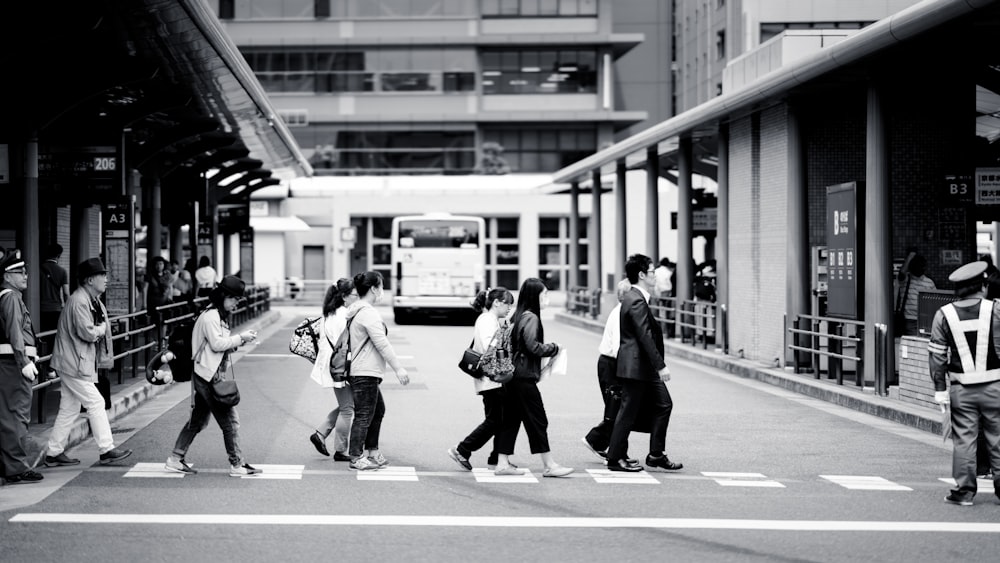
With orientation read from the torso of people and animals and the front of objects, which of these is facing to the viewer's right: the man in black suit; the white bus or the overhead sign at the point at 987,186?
the man in black suit

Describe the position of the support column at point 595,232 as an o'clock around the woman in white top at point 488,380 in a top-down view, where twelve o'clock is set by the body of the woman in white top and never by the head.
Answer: The support column is roughly at 9 o'clock from the woman in white top.

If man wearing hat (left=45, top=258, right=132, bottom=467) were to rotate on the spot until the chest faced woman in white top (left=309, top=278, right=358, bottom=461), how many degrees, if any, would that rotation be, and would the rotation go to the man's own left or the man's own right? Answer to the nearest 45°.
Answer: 0° — they already face them

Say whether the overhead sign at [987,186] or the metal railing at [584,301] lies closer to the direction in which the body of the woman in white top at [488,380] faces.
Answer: the overhead sign

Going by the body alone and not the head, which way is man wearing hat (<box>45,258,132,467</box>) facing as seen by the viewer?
to the viewer's right

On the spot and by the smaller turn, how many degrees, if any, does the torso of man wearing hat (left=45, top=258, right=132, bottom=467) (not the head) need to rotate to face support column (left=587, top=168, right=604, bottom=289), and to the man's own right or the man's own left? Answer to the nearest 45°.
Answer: approximately 45° to the man's own left

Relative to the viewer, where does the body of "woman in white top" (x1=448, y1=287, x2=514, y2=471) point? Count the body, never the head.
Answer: to the viewer's right

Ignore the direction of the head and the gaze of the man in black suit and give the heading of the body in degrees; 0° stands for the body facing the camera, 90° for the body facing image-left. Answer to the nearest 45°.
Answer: approximately 270°

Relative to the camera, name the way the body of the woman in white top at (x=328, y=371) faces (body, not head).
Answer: to the viewer's right

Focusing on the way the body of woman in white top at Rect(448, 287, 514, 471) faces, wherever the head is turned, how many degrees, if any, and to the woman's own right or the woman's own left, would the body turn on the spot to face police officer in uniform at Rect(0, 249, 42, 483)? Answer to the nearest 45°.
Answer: approximately 180°

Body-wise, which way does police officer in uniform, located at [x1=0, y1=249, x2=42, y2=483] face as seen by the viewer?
to the viewer's right

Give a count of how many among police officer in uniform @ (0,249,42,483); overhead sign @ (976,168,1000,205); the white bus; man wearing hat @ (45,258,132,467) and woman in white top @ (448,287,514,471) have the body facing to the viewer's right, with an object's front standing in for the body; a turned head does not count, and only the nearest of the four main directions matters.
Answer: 3

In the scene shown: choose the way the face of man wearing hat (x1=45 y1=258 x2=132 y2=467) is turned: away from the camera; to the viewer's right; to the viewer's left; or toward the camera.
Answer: to the viewer's right
